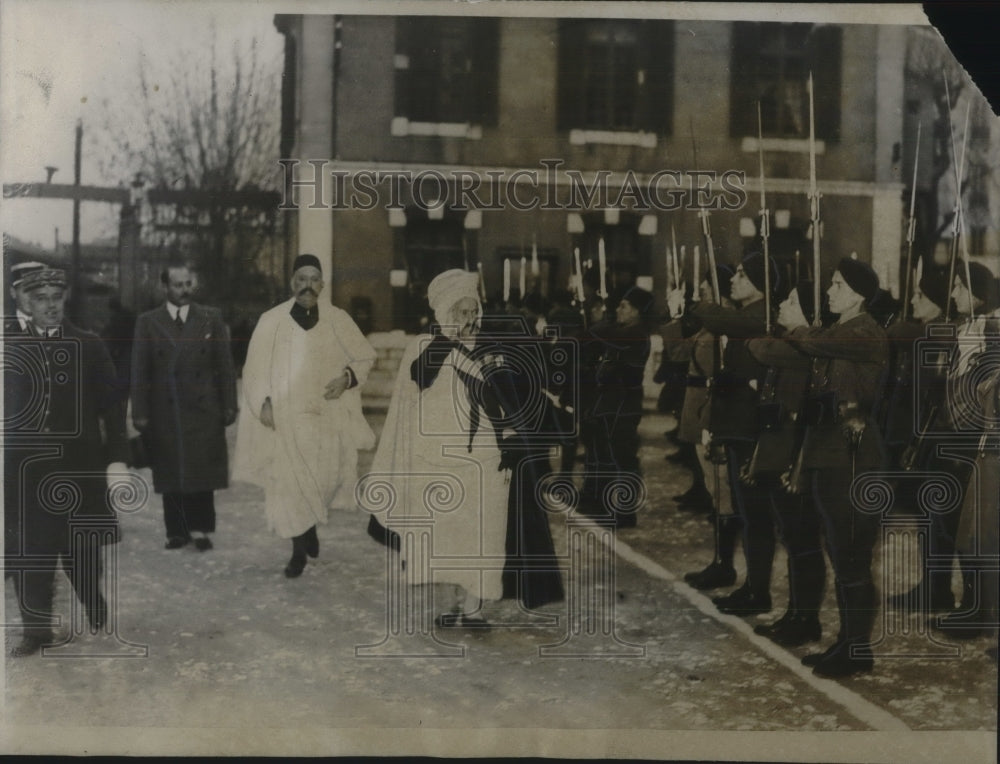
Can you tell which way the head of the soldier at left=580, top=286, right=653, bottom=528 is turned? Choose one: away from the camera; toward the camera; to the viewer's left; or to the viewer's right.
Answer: to the viewer's left

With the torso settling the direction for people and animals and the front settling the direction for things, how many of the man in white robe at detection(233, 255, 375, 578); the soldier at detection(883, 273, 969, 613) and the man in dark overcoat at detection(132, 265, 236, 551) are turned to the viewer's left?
1

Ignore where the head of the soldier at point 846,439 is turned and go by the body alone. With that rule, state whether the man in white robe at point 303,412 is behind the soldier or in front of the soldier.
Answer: in front

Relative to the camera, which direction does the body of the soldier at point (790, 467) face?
to the viewer's left

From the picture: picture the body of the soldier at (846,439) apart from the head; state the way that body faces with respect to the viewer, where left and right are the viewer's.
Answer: facing to the left of the viewer

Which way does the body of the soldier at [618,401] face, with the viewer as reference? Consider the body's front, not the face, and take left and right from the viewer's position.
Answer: facing to the left of the viewer

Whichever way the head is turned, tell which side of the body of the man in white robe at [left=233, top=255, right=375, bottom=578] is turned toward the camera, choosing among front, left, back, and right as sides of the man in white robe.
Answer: front

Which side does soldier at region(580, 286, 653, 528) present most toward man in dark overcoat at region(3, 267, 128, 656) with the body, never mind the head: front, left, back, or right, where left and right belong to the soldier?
front

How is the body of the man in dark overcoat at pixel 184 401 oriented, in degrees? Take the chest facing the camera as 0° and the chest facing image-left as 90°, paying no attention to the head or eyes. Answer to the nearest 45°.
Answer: approximately 0°

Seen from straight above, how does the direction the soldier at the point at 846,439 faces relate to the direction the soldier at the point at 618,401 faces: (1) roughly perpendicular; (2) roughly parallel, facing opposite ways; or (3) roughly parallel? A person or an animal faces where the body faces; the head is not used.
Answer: roughly parallel

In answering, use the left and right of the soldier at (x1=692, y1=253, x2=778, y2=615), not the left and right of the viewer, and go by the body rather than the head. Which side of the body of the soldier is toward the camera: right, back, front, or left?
left

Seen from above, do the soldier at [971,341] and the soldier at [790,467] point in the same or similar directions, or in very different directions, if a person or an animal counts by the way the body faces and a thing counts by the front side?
same or similar directions

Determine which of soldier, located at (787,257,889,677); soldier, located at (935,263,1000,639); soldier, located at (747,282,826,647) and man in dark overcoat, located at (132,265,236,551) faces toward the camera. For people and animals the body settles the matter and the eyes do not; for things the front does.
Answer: the man in dark overcoat

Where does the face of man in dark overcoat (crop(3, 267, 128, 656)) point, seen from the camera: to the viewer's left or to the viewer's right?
to the viewer's right

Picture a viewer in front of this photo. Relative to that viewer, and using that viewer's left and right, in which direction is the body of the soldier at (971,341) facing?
facing to the left of the viewer

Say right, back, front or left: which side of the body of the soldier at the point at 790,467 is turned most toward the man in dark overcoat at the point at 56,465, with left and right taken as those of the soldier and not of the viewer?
front

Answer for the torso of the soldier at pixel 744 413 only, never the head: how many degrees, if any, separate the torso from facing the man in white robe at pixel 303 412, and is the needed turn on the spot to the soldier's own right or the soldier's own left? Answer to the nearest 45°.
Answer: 0° — they already face them

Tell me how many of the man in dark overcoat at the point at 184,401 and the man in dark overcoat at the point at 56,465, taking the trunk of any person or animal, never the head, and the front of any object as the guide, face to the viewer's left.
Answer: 0

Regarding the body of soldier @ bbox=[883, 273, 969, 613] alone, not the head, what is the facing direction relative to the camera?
to the viewer's left
